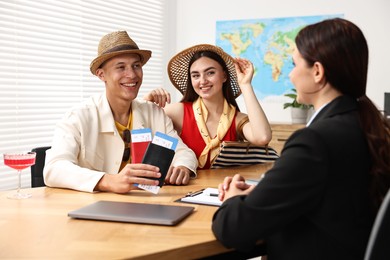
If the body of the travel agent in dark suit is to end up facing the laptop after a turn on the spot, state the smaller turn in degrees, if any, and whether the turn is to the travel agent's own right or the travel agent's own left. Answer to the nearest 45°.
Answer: approximately 45° to the travel agent's own left

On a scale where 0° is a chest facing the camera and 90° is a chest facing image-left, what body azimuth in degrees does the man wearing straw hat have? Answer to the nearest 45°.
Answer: approximately 315°

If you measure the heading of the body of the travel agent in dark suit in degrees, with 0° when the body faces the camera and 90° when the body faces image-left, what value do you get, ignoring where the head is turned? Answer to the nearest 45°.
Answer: approximately 135°

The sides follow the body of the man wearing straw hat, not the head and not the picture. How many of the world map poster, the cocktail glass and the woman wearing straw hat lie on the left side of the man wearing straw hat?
2

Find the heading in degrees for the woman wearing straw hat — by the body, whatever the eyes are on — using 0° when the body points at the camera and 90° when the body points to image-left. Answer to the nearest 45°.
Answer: approximately 0°

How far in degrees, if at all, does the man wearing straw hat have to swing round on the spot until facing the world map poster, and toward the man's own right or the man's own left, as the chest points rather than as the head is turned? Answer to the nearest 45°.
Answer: approximately 90° to the man's own left

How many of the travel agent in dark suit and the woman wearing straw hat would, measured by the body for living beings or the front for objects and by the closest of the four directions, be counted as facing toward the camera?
1
